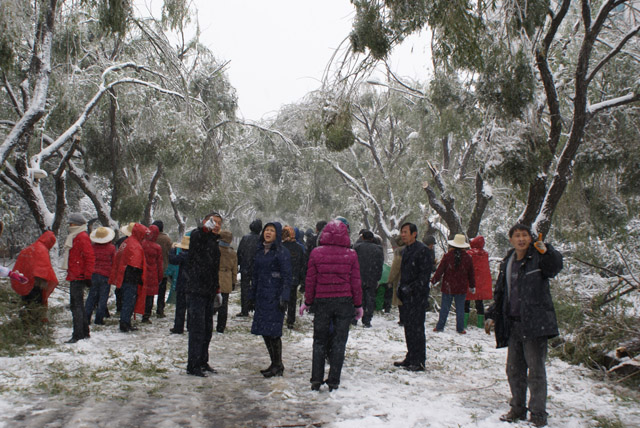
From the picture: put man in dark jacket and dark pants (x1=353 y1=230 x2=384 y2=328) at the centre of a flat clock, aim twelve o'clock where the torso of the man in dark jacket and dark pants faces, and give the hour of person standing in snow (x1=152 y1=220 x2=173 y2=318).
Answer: The person standing in snow is roughly at 9 o'clock from the man in dark jacket and dark pants.

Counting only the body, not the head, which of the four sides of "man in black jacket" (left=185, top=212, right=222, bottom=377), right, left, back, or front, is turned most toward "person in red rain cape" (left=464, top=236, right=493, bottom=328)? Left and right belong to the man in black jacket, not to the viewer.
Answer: left

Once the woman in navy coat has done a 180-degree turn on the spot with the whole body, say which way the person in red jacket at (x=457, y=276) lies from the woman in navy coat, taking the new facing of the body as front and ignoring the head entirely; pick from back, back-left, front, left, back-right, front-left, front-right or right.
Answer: front

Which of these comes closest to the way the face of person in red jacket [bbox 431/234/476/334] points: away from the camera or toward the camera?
away from the camera

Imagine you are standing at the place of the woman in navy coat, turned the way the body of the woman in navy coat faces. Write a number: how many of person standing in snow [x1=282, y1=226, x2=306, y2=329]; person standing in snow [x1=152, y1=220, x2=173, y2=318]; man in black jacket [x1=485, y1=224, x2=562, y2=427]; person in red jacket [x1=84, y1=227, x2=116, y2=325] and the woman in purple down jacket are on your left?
2

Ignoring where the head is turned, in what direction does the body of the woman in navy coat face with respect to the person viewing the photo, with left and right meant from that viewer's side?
facing the viewer and to the left of the viewer

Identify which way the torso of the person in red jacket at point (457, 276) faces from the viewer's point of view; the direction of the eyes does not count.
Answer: away from the camera

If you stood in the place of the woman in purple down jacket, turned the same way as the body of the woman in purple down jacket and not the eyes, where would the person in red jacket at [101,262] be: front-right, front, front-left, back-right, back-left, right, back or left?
front-left

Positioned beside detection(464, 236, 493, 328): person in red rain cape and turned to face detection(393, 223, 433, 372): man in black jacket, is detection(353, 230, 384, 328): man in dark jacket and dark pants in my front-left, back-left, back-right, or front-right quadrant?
front-right

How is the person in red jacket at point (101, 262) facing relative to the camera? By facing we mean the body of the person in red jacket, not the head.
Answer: away from the camera

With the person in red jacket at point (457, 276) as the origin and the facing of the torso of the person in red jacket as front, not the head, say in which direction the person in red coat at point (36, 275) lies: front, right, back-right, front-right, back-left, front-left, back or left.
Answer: back-left

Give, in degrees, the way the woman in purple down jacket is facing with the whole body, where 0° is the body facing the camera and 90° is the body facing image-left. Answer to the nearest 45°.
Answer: approximately 180°

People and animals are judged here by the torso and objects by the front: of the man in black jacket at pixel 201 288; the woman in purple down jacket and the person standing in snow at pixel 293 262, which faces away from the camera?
the woman in purple down jacket
